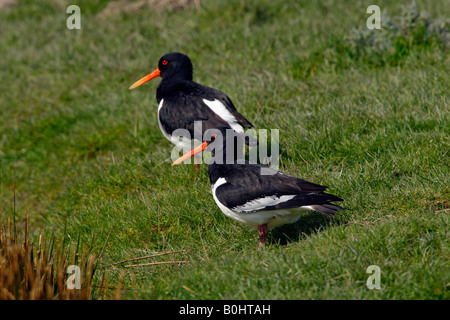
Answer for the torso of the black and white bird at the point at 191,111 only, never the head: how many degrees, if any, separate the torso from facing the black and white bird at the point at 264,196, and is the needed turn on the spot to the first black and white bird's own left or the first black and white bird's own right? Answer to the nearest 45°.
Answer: approximately 90° to the first black and white bird's own left

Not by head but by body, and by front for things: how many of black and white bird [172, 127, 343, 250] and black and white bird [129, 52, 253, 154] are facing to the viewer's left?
2

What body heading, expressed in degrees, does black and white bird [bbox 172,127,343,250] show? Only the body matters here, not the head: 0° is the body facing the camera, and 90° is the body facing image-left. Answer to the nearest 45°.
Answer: approximately 90°

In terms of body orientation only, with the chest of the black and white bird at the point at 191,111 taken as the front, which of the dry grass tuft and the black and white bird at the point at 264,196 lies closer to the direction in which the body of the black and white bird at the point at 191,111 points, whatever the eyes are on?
the dry grass tuft

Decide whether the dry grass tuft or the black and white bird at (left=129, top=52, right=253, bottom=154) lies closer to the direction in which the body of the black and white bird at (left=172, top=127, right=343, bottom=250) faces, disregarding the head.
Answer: the dry grass tuft

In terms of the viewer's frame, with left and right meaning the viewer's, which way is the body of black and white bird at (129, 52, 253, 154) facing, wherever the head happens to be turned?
facing to the left of the viewer

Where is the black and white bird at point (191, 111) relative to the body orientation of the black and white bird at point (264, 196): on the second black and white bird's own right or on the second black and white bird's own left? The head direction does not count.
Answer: on the second black and white bird's own right

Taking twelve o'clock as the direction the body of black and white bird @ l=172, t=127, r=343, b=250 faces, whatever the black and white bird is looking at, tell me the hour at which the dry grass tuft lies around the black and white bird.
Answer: The dry grass tuft is roughly at 11 o'clock from the black and white bird.
